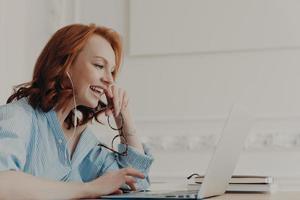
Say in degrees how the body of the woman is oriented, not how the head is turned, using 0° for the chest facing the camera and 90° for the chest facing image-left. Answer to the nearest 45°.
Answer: approximately 315°
